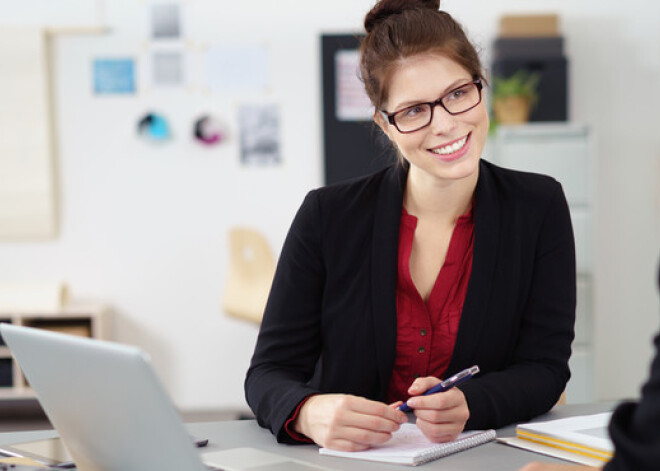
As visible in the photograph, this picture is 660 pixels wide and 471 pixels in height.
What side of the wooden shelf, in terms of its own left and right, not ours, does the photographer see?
front

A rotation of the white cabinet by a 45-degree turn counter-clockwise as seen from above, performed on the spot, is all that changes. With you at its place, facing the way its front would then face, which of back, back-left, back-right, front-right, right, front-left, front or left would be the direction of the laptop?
front-right

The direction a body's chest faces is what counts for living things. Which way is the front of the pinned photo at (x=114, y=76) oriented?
toward the camera

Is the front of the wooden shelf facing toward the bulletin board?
no

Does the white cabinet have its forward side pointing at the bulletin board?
no

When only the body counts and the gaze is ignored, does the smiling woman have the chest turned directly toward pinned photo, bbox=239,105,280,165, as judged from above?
no

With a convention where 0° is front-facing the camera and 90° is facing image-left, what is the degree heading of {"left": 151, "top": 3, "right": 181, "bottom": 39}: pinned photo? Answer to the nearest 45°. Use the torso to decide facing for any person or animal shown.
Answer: approximately 0°

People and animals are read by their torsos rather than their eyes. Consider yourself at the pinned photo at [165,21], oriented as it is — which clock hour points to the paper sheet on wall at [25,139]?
The paper sheet on wall is roughly at 3 o'clock from the pinned photo.

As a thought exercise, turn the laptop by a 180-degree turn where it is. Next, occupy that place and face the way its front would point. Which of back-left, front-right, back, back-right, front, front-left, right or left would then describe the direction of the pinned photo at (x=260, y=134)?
back-right

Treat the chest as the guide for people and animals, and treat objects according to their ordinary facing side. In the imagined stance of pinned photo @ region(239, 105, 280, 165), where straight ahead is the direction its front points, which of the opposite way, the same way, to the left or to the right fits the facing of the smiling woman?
the same way

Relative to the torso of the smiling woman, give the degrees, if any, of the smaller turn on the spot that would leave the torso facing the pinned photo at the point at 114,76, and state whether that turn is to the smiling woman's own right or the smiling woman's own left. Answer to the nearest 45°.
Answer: approximately 135° to the smiling woman's own right

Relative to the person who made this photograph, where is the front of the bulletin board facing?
facing the viewer

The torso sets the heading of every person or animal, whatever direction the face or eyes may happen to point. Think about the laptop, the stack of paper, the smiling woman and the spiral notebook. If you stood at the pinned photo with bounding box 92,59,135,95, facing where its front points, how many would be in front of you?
4

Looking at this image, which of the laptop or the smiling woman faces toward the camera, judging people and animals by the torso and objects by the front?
the smiling woman

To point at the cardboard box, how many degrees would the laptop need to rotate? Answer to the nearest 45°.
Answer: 0° — it already faces it

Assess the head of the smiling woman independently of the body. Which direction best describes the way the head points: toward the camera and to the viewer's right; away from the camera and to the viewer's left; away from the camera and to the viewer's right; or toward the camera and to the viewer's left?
toward the camera and to the viewer's right

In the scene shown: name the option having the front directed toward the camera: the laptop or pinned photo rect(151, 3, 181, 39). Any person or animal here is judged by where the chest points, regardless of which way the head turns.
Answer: the pinned photo

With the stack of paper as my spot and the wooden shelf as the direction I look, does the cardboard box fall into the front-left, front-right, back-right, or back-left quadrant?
front-right

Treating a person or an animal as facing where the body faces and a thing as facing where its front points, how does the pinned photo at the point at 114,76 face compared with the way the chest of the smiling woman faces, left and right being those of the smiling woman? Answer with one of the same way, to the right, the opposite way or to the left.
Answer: the same way
